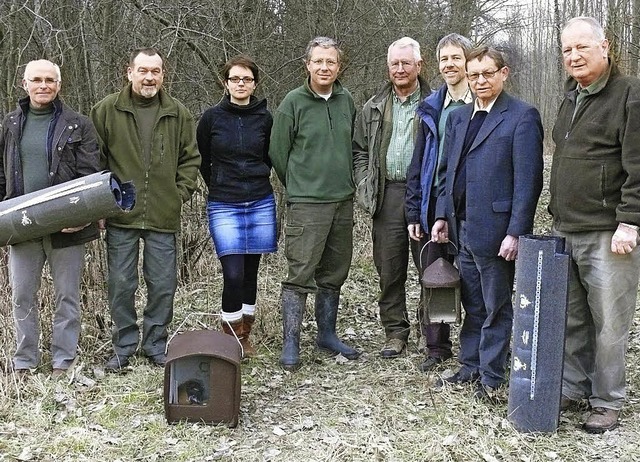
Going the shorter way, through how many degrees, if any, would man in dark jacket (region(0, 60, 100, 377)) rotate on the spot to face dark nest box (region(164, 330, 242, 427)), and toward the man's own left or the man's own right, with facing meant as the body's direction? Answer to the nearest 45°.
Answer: approximately 45° to the man's own left

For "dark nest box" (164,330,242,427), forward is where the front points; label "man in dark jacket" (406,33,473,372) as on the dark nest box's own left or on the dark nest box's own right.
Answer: on the dark nest box's own left

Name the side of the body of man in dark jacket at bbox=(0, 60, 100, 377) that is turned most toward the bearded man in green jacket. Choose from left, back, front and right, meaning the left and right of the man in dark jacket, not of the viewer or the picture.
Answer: left

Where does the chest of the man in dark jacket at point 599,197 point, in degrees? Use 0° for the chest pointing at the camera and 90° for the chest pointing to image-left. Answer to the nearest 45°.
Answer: approximately 45°

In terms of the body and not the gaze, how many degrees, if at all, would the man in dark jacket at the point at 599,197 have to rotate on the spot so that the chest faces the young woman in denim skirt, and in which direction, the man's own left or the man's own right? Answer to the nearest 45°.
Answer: approximately 45° to the man's own right

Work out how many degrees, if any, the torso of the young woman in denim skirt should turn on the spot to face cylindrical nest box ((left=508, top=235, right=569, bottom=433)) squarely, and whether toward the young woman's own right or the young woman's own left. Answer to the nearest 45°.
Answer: approximately 45° to the young woman's own left

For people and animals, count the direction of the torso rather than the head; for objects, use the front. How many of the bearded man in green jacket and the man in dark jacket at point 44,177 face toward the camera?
2

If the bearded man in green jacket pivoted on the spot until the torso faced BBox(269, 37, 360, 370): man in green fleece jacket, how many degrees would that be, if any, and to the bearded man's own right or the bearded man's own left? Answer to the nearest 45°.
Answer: approximately 90° to the bearded man's own left

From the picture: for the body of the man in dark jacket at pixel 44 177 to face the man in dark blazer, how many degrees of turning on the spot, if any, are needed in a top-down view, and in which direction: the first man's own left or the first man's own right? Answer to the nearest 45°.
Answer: approximately 45° to the first man's own left

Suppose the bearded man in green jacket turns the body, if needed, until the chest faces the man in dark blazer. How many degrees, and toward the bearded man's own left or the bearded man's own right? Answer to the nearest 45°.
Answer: approximately 45° to the bearded man's own left

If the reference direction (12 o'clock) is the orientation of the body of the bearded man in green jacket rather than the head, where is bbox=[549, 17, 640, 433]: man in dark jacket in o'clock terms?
The man in dark jacket is roughly at 10 o'clock from the bearded man in green jacket.
